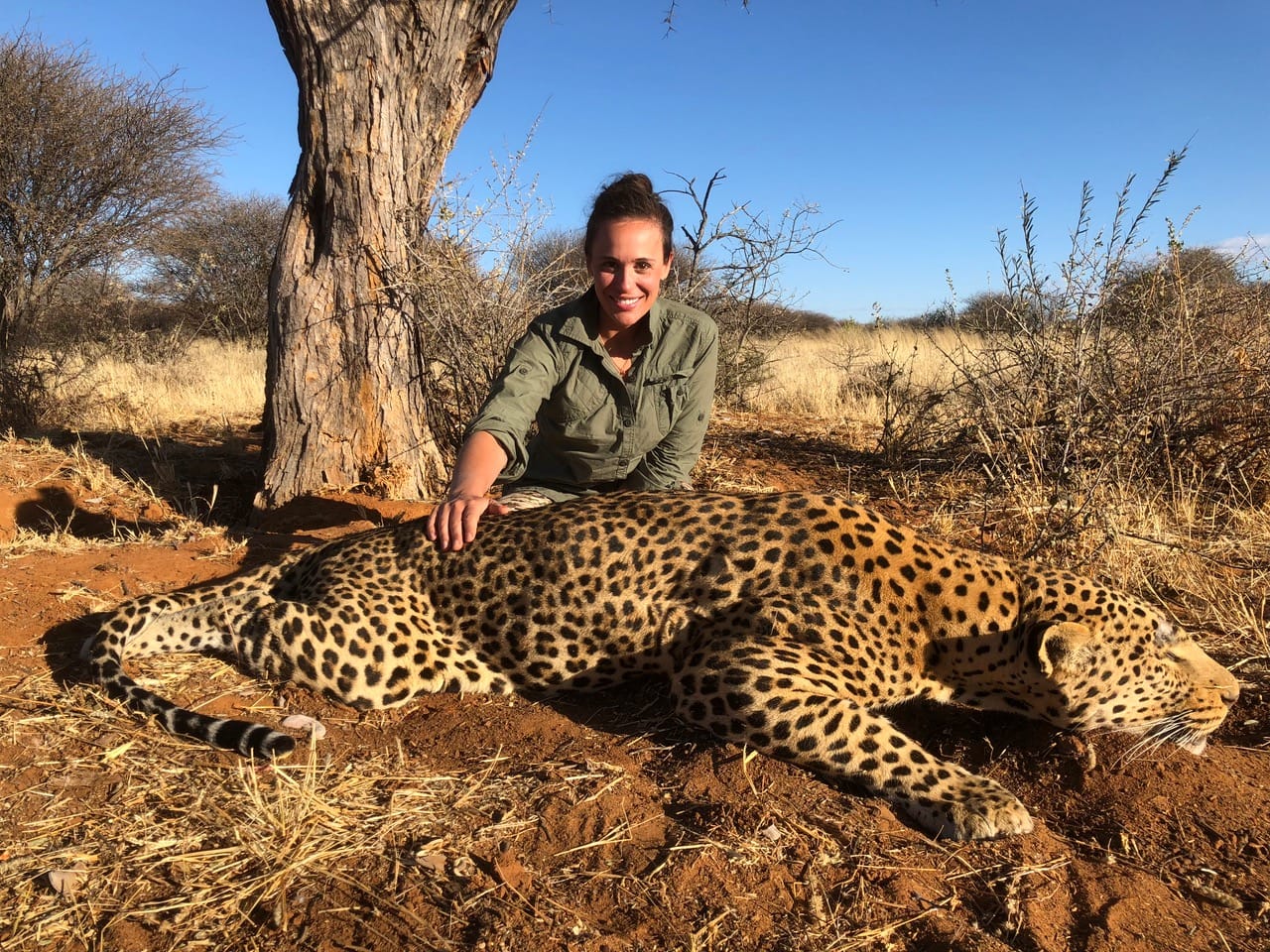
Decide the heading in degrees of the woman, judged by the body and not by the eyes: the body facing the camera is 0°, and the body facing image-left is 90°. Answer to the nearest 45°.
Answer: approximately 0°

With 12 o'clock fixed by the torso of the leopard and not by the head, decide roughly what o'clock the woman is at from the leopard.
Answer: The woman is roughly at 8 o'clock from the leopard.

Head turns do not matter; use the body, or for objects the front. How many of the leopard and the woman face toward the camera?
1

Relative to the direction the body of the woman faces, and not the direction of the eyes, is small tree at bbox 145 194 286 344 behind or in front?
behind

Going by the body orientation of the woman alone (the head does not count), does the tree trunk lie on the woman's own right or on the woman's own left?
on the woman's own right

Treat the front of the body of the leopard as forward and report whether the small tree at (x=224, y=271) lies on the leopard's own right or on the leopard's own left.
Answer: on the leopard's own left

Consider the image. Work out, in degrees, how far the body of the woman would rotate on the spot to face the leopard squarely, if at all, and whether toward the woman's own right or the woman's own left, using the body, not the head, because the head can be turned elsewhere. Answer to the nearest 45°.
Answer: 0° — they already face it

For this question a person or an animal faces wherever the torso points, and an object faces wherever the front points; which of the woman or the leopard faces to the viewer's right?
the leopard

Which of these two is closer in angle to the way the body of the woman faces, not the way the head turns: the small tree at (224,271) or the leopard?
the leopard

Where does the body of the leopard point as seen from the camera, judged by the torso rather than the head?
to the viewer's right

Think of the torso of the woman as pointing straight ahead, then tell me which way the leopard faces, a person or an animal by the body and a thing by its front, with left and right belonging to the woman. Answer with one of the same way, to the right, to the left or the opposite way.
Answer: to the left

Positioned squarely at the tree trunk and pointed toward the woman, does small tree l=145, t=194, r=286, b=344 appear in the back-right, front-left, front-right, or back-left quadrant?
back-left
